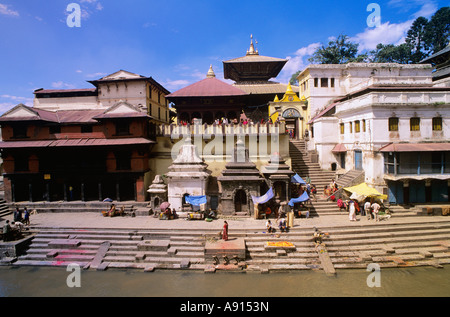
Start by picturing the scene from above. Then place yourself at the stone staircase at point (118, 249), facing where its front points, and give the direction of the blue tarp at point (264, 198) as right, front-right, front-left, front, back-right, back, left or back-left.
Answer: left

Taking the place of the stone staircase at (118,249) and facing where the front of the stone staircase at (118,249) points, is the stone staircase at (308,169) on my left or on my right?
on my left

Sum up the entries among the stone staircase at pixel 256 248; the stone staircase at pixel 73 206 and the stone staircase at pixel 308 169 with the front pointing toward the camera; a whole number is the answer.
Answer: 3

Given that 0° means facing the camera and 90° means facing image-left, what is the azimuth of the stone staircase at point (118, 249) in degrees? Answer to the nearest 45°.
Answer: approximately 0°

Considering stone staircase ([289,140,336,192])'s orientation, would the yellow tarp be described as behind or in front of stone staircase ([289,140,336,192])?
in front

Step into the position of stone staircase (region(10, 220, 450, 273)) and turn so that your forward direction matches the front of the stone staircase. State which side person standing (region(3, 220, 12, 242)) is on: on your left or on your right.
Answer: on your right

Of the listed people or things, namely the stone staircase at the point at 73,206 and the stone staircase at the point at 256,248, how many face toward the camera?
2
